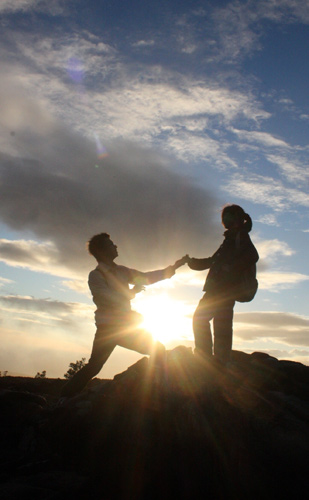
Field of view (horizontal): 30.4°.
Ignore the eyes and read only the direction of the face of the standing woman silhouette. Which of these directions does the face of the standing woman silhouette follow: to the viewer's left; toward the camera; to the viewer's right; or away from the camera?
to the viewer's left

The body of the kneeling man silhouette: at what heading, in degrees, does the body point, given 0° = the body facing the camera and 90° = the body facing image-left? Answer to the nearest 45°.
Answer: approximately 270°
